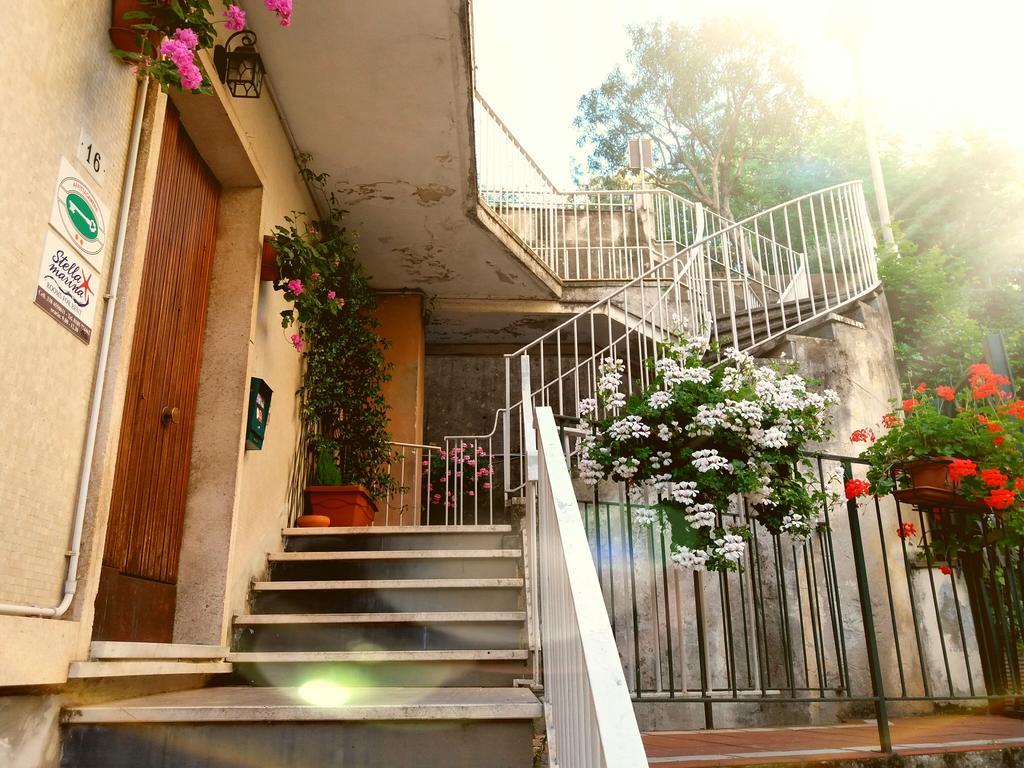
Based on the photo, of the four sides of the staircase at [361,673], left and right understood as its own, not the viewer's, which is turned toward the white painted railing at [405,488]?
back

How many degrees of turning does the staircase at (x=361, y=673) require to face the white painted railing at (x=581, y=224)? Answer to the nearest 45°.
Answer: approximately 135° to its left

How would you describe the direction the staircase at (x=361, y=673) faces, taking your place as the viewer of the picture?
facing the viewer

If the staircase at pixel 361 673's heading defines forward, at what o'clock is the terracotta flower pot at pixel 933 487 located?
The terracotta flower pot is roughly at 9 o'clock from the staircase.

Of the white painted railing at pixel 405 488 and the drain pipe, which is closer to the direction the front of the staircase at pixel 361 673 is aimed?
the drain pipe

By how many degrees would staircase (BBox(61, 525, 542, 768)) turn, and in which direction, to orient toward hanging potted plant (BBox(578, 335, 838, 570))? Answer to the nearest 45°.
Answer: approximately 90° to its left

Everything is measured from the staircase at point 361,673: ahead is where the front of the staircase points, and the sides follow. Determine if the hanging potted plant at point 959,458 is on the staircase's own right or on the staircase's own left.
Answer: on the staircase's own left

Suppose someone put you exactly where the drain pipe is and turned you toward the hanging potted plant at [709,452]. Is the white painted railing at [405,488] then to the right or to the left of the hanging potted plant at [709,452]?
left
